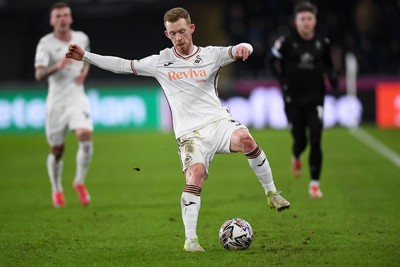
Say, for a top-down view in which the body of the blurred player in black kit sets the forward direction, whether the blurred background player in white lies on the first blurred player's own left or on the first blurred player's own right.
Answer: on the first blurred player's own right

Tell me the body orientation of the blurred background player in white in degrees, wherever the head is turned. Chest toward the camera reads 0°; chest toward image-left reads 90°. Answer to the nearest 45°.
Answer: approximately 0°

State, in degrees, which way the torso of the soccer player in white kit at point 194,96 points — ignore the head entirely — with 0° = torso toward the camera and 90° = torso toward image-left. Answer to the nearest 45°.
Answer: approximately 0°

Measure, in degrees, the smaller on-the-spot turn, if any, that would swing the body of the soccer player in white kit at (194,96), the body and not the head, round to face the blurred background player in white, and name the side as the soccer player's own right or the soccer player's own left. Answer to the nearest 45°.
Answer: approximately 135° to the soccer player's own right

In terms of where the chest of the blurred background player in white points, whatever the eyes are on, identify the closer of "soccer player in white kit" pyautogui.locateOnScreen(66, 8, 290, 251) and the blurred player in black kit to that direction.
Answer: the soccer player in white kit
